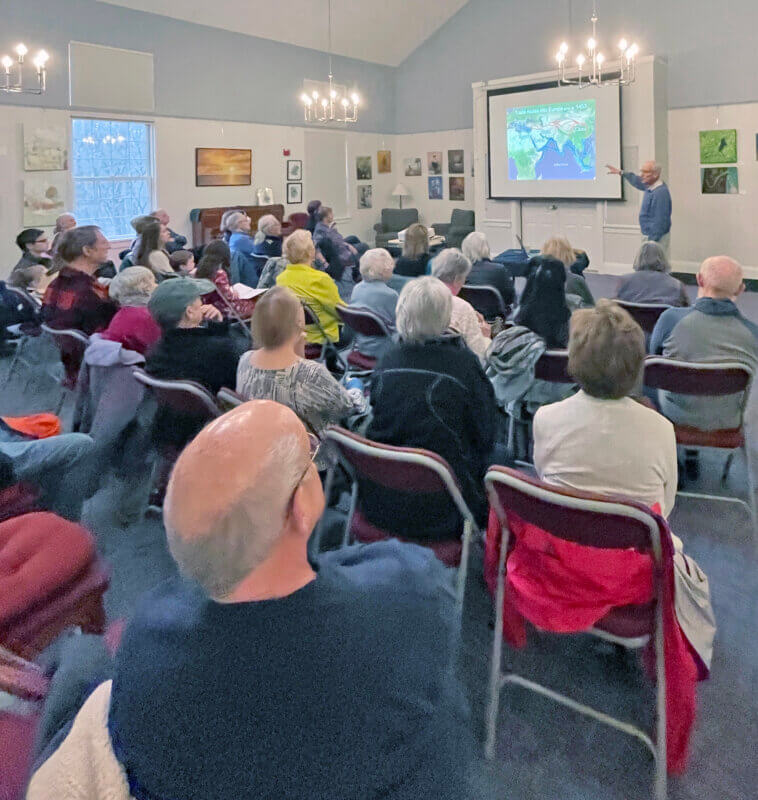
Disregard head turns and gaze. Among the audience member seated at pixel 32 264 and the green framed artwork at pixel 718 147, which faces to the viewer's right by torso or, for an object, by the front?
the audience member seated

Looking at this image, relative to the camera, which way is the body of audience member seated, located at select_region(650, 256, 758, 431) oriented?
away from the camera

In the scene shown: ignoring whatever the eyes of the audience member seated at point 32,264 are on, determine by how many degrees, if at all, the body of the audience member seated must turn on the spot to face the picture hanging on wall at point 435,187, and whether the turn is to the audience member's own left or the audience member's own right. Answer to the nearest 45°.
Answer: approximately 45° to the audience member's own left

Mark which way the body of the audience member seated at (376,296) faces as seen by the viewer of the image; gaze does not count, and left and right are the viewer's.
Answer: facing away from the viewer and to the right of the viewer

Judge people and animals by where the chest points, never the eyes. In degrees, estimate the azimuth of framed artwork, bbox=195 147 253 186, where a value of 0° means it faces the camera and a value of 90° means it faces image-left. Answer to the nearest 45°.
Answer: approximately 315°

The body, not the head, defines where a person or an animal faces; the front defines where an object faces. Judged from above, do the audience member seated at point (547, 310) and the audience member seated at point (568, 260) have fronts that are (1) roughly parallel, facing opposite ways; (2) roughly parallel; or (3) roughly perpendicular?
roughly parallel

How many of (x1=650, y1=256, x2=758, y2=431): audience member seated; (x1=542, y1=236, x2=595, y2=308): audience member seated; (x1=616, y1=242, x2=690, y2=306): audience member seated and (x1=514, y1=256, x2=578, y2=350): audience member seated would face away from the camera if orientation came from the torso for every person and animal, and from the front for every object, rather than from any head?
4

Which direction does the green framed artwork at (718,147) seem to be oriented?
toward the camera

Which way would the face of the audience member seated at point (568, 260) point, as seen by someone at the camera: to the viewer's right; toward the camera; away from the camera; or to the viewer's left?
away from the camera

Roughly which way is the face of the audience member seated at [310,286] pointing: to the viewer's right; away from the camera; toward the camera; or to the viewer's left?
away from the camera

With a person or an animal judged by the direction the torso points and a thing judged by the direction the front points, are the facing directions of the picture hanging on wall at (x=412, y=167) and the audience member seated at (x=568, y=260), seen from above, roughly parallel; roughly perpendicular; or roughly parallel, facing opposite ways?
roughly parallel, facing opposite ways

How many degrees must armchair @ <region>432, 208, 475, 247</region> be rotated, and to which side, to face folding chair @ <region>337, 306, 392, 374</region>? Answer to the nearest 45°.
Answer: approximately 45° to its left

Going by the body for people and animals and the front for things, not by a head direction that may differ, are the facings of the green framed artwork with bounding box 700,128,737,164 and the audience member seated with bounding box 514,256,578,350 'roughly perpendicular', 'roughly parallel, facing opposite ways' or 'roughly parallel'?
roughly parallel, facing opposite ways
